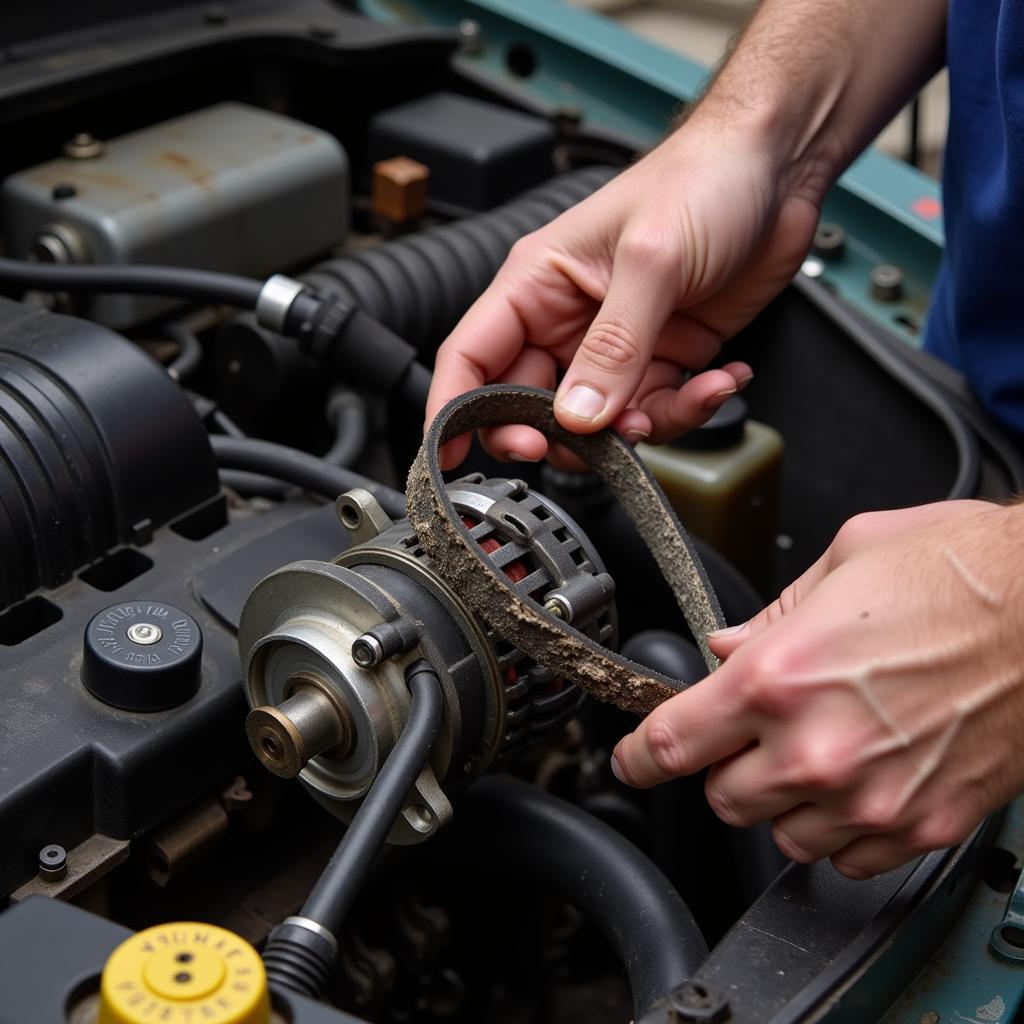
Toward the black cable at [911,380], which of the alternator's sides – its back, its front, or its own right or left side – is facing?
back

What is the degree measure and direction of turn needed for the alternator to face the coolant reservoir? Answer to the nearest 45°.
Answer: approximately 180°

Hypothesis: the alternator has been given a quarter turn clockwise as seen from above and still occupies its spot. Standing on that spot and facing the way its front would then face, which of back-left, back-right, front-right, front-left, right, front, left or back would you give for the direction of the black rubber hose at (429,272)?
front-right

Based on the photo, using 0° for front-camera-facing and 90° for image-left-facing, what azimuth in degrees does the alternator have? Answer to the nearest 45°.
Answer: approximately 45°
